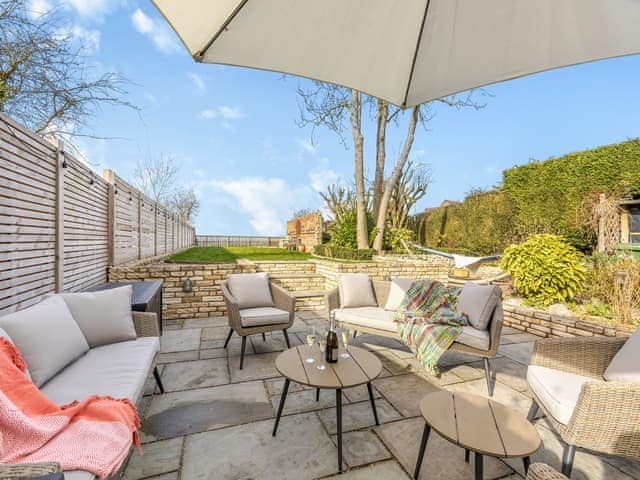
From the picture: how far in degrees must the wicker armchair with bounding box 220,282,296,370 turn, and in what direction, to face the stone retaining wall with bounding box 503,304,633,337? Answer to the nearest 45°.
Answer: approximately 45° to its left

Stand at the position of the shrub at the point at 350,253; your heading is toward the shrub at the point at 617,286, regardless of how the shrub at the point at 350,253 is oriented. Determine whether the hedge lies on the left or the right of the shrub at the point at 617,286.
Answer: left

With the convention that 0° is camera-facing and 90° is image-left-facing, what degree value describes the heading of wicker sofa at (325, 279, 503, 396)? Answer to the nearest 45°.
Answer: approximately 45°

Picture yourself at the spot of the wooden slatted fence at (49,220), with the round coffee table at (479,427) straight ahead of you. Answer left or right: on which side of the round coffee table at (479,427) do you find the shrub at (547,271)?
left

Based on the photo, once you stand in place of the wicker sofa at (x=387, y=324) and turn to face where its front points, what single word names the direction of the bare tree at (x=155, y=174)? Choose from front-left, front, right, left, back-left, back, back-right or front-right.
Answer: right

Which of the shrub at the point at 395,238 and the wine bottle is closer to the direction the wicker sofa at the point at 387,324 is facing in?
the wine bottle

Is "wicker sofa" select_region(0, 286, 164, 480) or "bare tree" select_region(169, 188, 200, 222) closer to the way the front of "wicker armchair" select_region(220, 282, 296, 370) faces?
the wicker sofa

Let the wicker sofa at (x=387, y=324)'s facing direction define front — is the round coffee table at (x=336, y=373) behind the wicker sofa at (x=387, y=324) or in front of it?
in front

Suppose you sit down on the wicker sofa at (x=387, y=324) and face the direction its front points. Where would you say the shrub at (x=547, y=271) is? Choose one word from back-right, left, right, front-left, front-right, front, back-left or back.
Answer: back

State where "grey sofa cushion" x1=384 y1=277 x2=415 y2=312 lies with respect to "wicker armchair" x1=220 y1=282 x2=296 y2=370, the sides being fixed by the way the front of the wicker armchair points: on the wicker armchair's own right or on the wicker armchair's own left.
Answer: on the wicker armchair's own left

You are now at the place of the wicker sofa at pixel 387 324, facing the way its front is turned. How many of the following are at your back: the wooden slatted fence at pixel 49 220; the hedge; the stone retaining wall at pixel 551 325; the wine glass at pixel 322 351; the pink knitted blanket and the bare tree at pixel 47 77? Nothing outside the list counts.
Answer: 2

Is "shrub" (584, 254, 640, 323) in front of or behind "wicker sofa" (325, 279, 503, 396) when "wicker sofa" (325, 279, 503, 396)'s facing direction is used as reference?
behind

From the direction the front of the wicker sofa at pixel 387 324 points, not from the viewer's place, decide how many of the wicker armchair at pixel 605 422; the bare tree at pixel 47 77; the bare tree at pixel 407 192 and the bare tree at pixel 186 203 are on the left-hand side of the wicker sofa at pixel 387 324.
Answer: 1

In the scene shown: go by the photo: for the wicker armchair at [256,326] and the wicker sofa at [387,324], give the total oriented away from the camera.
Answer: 0

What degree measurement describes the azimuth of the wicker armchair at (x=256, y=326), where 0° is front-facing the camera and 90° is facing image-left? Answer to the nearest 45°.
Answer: approximately 315°

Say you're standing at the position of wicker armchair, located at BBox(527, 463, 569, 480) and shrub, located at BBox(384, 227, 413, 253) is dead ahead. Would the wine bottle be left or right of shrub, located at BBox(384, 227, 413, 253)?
left

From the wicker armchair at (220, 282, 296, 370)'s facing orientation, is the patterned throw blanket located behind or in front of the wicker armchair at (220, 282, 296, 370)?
in front
